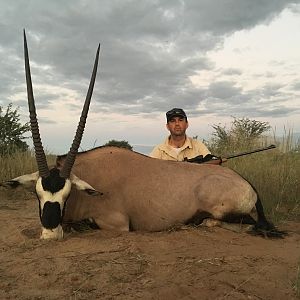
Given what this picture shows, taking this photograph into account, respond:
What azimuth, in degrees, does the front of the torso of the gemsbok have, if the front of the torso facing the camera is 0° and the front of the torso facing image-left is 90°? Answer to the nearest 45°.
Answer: approximately 90°

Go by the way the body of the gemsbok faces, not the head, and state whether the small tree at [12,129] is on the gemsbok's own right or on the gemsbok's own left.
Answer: on the gemsbok's own right
